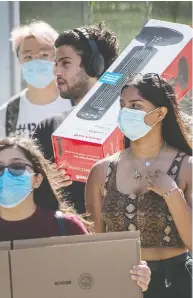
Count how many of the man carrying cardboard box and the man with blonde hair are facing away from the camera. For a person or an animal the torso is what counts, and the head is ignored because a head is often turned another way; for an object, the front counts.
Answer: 0

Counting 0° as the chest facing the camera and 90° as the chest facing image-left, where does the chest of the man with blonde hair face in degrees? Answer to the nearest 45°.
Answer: approximately 0°

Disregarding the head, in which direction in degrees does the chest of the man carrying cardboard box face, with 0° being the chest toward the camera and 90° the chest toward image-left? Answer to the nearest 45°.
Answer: approximately 45°
